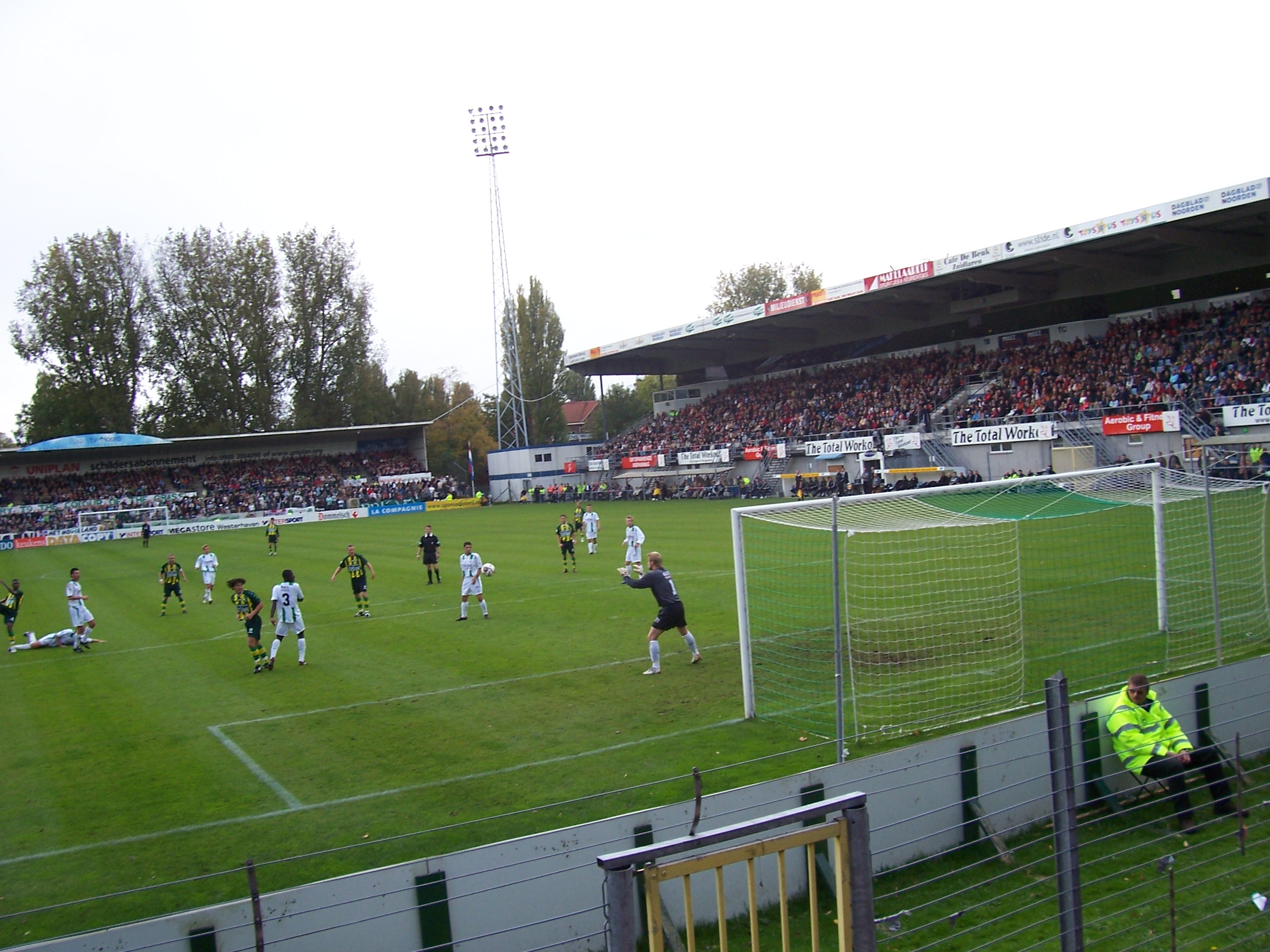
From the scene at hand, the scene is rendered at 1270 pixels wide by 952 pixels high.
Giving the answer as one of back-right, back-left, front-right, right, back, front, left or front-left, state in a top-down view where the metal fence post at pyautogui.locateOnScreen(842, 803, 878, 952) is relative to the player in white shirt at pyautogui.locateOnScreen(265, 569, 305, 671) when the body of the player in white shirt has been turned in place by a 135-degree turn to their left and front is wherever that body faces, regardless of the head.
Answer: front-left

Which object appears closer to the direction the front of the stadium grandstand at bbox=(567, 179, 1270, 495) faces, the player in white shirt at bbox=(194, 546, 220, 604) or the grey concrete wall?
the player in white shirt

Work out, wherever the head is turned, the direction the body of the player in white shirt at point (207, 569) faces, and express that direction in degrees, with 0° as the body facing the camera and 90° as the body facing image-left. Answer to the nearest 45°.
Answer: approximately 0°

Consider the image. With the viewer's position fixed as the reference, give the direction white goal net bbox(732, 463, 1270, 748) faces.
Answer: facing away from the viewer and to the left of the viewer

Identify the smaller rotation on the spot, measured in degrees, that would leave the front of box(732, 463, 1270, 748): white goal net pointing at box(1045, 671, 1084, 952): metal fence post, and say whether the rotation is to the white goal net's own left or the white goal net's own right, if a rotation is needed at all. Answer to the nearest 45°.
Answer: approximately 135° to the white goal net's own left

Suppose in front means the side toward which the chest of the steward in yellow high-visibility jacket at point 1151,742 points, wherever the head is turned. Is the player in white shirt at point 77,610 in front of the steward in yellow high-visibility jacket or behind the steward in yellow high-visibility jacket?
behind

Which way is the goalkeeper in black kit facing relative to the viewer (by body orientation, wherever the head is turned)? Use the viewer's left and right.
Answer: facing away from the viewer and to the left of the viewer

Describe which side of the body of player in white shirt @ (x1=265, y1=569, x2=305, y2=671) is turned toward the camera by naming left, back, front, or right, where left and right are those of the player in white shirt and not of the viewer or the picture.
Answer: back
